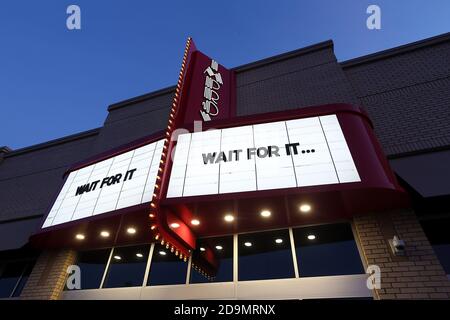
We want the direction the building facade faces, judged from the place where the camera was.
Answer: facing the viewer and to the left of the viewer
